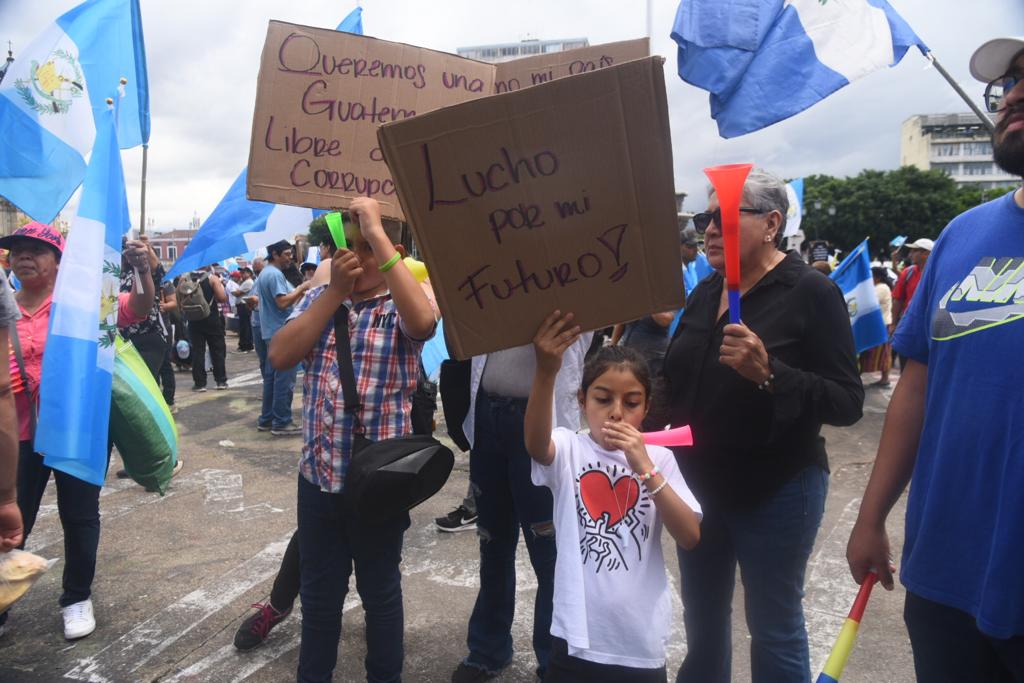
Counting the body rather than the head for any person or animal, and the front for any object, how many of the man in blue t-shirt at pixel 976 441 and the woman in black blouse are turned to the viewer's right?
0

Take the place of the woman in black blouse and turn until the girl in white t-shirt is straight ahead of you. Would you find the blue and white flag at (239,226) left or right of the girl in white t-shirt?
right

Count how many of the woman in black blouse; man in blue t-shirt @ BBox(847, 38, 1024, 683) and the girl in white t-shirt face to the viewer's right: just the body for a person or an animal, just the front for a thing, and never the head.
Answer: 0

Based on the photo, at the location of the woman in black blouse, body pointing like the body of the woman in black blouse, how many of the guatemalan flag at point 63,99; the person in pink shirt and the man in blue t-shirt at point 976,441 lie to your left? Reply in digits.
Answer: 1

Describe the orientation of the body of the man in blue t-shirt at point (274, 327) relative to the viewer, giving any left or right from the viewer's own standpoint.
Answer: facing to the right of the viewer

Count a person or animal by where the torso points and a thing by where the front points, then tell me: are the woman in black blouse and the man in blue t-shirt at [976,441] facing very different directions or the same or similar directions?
same or similar directions

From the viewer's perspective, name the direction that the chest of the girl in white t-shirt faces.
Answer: toward the camera

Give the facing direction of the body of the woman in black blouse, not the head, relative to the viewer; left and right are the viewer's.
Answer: facing the viewer and to the left of the viewer

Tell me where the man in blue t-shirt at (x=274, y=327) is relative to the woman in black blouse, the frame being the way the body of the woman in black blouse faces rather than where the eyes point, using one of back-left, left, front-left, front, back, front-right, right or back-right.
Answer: right

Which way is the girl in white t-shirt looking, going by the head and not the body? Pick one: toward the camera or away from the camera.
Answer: toward the camera

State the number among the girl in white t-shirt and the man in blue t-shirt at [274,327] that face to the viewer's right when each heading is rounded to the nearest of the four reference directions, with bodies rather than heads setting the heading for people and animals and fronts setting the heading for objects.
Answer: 1

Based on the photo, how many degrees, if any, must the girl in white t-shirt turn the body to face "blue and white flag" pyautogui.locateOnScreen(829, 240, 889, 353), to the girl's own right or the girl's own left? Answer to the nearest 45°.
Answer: approximately 135° to the girl's own left

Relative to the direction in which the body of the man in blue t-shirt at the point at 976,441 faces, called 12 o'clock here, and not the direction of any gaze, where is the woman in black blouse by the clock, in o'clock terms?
The woman in black blouse is roughly at 3 o'clock from the man in blue t-shirt.

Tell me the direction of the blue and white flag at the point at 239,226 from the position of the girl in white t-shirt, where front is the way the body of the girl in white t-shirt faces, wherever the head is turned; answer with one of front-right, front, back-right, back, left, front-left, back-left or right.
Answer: back-right
